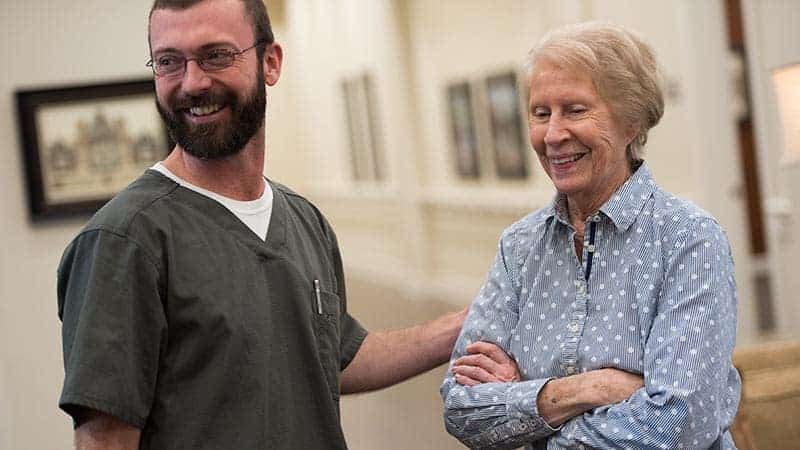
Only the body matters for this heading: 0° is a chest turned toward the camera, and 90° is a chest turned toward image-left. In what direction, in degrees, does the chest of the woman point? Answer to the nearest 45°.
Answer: approximately 45°

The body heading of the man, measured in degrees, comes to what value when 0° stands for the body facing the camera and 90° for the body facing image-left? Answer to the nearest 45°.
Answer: approximately 315°

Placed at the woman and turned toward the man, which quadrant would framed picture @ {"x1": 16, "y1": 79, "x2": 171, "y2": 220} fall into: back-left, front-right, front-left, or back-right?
front-right

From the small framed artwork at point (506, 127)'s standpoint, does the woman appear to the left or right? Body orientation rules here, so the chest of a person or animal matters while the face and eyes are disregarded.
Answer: on its left

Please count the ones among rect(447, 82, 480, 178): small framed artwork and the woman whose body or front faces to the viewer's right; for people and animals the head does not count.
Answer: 0

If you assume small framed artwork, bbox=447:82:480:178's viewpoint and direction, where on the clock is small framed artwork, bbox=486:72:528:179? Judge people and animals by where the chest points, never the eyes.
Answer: small framed artwork, bbox=486:72:528:179 is roughly at 10 o'clock from small framed artwork, bbox=447:82:480:178.

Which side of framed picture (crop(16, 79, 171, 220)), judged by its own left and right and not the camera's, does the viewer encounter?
front

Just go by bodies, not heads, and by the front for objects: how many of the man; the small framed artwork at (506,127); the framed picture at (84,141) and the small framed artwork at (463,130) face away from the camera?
0

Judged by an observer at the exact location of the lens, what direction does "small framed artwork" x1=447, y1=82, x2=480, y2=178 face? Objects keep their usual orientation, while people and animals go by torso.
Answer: facing the viewer and to the left of the viewer

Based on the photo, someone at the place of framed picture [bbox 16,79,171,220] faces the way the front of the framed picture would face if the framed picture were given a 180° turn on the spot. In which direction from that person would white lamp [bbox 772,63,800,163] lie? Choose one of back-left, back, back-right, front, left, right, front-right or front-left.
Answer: back-right

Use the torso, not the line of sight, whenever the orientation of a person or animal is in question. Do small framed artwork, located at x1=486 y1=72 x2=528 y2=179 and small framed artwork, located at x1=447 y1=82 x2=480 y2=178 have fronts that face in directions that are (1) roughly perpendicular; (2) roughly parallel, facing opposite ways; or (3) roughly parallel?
roughly parallel

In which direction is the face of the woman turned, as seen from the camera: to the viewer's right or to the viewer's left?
to the viewer's left

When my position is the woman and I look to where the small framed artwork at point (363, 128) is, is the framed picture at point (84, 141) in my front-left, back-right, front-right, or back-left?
front-left

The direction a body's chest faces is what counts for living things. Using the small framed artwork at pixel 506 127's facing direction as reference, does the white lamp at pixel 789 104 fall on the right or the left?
on its left

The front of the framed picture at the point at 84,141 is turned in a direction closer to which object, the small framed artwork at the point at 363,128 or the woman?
the woman
